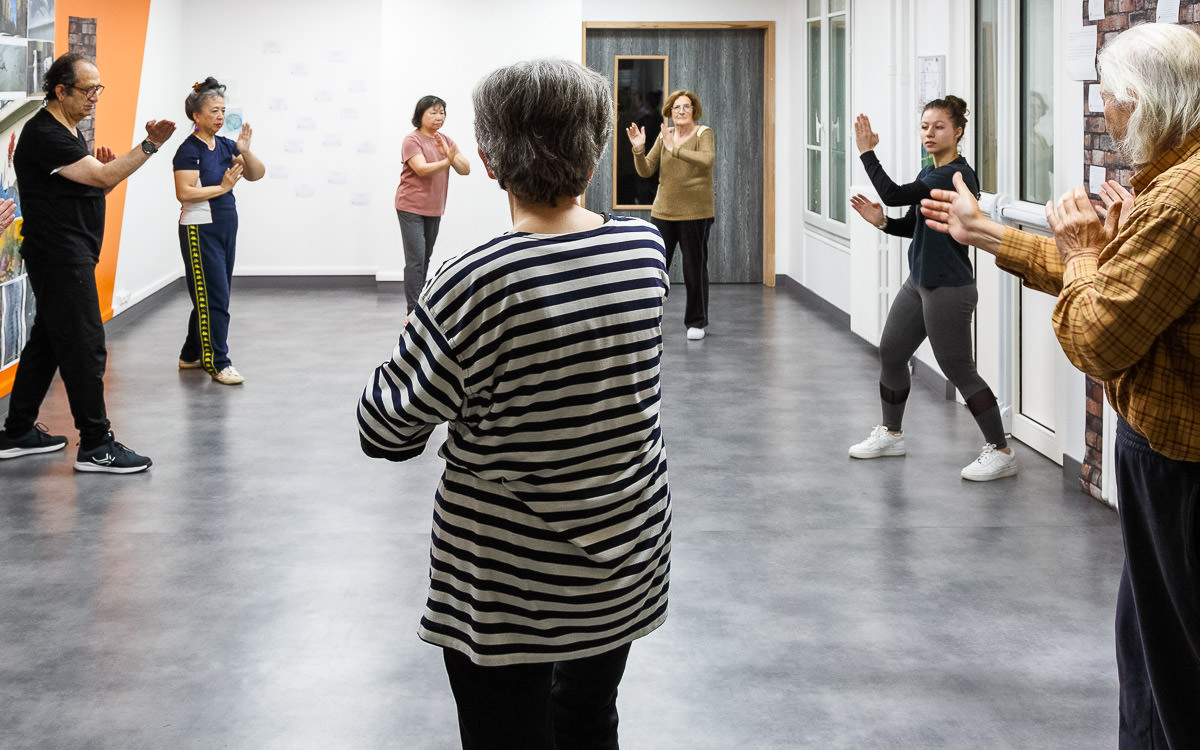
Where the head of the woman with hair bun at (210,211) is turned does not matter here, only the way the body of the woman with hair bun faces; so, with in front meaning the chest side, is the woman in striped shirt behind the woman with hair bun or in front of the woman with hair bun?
in front

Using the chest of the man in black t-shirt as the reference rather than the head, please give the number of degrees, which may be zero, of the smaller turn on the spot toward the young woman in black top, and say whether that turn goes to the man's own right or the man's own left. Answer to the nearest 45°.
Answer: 0° — they already face them

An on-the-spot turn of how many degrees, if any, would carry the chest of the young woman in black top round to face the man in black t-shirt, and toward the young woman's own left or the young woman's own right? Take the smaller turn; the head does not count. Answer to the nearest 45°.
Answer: approximately 45° to the young woman's own right

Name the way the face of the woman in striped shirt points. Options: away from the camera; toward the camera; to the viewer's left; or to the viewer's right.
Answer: away from the camera

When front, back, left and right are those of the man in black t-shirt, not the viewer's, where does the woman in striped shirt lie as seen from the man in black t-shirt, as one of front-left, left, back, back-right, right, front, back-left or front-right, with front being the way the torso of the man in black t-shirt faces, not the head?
right

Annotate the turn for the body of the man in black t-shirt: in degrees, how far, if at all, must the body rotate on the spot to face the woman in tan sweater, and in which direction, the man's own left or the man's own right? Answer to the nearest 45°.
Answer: approximately 45° to the man's own left

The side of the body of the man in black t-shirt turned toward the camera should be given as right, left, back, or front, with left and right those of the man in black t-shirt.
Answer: right

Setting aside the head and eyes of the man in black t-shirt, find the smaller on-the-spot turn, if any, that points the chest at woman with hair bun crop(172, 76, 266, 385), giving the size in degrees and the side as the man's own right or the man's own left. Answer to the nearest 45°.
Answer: approximately 90° to the man's own left

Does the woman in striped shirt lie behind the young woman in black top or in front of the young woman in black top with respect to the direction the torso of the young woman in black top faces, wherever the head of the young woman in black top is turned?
in front

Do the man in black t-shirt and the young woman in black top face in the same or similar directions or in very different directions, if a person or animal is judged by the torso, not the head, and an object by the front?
very different directions

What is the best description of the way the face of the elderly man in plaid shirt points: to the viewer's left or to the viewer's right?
to the viewer's left

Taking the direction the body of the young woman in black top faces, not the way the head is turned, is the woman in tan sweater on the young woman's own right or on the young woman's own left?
on the young woman's own right

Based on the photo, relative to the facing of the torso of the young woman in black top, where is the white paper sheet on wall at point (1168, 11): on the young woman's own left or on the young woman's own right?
on the young woman's own left

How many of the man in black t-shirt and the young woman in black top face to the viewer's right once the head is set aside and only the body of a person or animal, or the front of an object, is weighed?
1

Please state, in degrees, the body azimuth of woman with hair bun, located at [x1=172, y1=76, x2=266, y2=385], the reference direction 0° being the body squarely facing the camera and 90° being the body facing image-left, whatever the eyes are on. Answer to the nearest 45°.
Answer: approximately 315°

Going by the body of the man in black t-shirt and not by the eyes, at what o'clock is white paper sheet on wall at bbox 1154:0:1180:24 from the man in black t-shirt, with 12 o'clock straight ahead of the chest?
The white paper sheet on wall is roughly at 1 o'clock from the man in black t-shirt.
